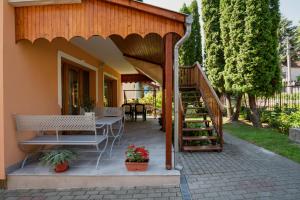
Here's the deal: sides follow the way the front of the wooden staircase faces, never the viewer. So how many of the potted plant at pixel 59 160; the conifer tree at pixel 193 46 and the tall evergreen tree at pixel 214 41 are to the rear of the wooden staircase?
2

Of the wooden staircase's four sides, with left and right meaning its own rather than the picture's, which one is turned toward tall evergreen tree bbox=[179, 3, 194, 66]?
back

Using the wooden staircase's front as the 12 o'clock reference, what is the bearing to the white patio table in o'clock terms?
The white patio table is roughly at 2 o'clock from the wooden staircase.

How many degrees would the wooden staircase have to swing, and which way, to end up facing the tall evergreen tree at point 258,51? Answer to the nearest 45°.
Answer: approximately 135° to its left

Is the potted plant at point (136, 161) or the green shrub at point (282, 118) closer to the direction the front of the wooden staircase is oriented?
the potted plant

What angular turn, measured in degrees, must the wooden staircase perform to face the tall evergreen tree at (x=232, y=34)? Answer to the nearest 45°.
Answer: approximately 180°

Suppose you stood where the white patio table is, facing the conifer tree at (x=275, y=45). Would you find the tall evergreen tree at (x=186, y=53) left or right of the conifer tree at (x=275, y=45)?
left

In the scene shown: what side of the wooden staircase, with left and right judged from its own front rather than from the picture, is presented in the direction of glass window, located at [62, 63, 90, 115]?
right

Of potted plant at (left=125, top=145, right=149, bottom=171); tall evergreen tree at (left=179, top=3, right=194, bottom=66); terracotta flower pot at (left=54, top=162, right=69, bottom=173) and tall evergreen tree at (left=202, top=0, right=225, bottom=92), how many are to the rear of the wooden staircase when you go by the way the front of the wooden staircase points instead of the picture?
2

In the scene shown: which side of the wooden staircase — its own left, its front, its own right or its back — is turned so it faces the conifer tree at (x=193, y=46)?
back

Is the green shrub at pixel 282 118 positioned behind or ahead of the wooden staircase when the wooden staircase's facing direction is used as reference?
behind

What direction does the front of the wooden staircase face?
toward the camera

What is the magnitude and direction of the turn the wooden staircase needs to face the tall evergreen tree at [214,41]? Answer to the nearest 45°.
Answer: approximately 180°

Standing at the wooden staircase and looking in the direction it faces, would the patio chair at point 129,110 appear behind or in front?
behind

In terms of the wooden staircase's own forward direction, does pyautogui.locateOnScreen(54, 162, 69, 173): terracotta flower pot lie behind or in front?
in front
